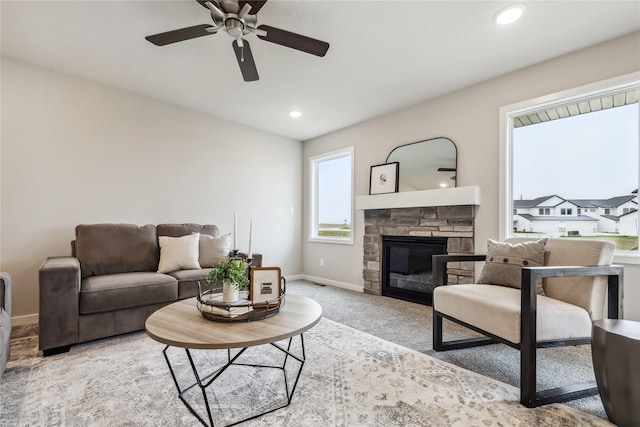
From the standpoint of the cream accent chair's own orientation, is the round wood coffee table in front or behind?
in front

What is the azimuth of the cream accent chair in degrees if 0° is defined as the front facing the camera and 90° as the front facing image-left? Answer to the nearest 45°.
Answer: approximately 45°

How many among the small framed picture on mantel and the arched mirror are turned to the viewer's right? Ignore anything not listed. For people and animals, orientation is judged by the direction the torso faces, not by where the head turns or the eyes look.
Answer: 0

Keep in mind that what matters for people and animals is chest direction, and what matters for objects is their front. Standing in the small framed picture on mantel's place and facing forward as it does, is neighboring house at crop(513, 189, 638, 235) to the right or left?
on its left

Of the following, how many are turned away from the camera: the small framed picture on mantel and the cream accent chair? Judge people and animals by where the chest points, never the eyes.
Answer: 0

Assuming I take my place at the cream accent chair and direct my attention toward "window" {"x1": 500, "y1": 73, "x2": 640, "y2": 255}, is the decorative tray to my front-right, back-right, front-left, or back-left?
back-left

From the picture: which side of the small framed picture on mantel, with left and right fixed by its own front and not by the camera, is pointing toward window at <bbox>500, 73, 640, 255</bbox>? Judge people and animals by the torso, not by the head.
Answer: left

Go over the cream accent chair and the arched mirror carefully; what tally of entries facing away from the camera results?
0

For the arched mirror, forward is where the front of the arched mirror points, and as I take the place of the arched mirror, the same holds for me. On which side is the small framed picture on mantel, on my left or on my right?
on my right

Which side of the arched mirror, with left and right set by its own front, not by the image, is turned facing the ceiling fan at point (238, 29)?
front

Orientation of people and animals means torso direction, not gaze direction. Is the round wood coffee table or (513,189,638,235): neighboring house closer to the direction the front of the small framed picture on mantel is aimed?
the round wood coffee table
